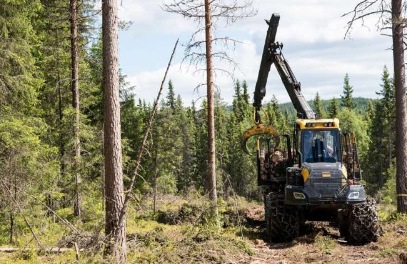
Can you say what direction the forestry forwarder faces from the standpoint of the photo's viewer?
facing the viewer
